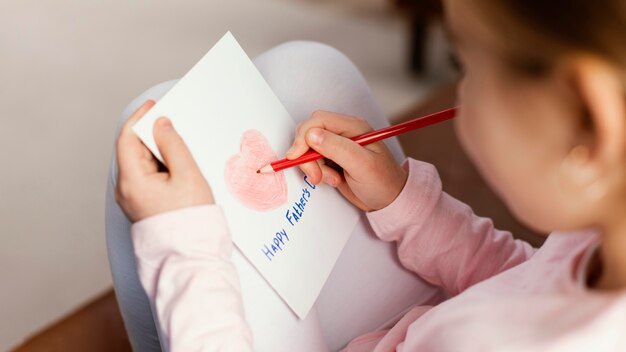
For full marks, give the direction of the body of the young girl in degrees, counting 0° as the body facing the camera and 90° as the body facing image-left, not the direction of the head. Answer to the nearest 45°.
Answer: approximately 135°

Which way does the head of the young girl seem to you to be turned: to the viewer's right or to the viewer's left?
to the viewer's left
